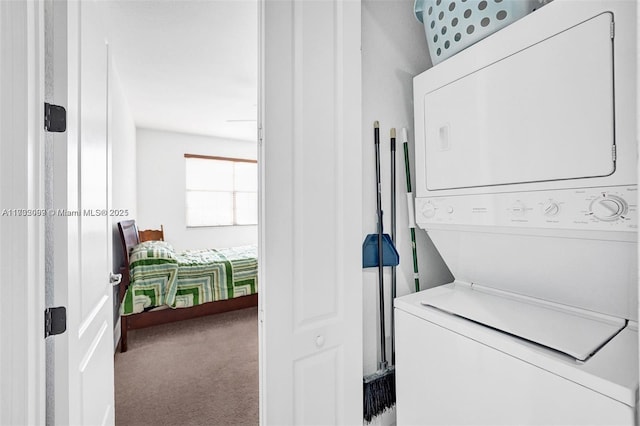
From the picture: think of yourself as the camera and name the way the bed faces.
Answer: facing to the right of the viewer

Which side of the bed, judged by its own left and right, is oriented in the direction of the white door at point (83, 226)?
right

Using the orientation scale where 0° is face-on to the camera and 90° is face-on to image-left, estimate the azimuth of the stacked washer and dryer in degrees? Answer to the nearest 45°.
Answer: approximately 45°

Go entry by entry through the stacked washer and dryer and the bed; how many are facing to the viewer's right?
1

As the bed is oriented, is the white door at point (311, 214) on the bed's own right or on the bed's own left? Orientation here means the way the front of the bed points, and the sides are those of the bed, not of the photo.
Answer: on the bed's own right

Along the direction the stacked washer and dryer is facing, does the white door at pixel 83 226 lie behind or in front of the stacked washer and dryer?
in front

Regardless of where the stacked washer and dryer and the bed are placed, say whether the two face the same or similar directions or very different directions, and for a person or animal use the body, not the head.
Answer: very different directions

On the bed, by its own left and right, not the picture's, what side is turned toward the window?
left
